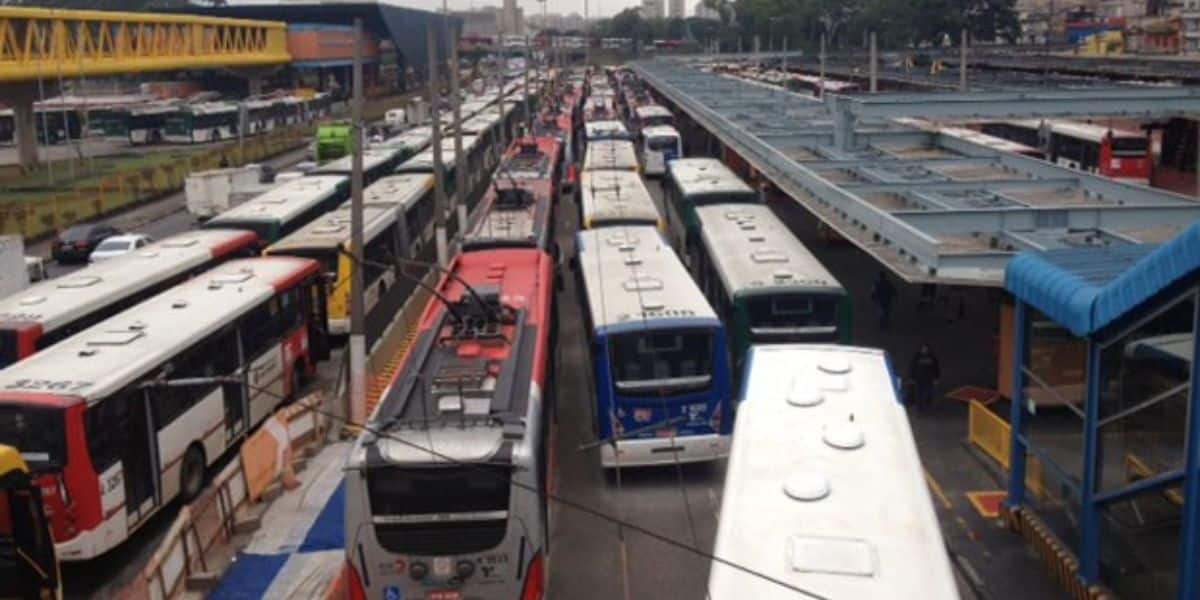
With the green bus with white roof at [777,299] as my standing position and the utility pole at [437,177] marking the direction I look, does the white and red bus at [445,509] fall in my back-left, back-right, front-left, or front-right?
back-left

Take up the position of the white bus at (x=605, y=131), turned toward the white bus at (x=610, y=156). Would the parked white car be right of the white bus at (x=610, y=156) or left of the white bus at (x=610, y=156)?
right

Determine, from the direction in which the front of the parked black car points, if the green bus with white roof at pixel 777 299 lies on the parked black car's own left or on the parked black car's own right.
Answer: on the parked black car's own right
